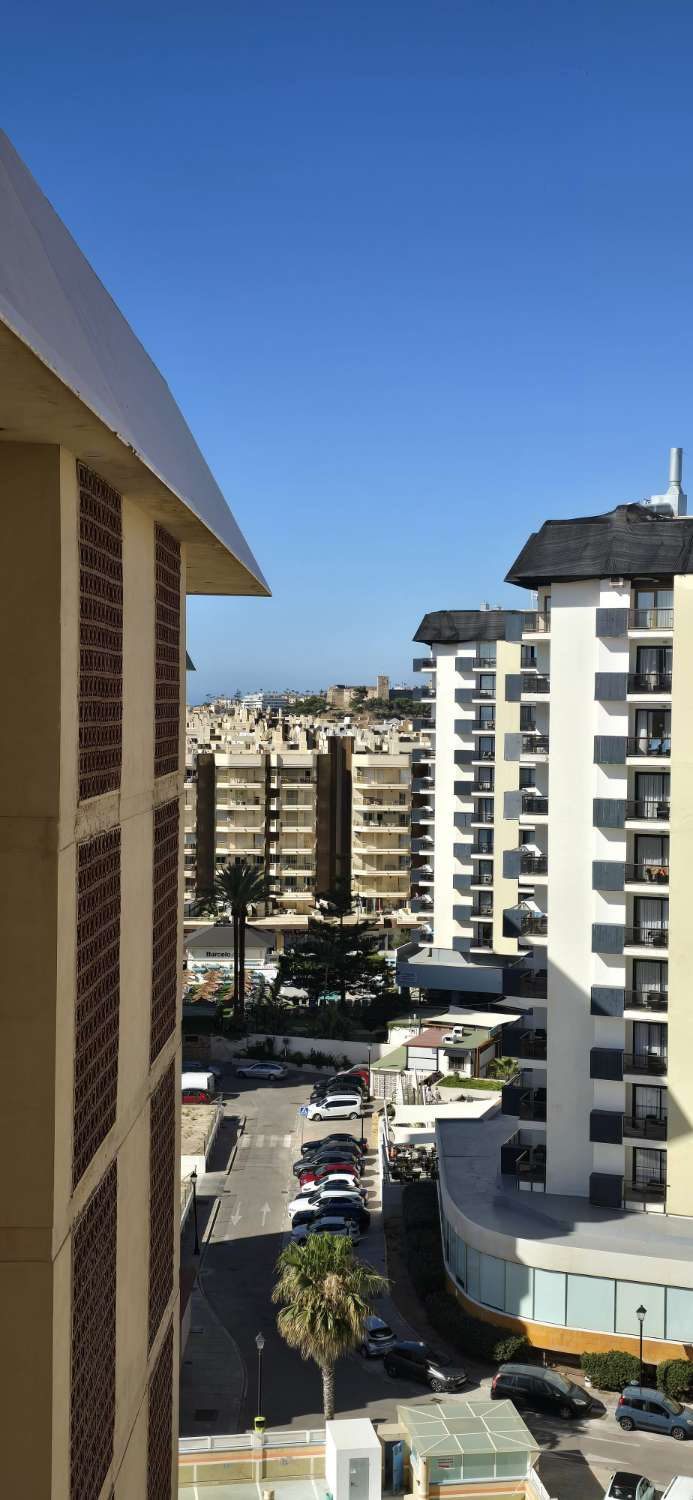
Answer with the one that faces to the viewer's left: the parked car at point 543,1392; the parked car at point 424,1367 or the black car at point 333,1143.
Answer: the black car

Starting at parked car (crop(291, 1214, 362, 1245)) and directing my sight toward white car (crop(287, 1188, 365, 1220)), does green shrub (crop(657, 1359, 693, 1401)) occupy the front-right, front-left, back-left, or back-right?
back-right

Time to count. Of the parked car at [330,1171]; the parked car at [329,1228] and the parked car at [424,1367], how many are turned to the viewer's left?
2

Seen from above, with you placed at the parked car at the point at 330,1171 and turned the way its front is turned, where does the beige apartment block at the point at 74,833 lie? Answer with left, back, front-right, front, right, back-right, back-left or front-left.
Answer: left

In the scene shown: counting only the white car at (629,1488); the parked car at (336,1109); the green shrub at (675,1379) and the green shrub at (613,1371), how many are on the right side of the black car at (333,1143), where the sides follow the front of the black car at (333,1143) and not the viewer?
1

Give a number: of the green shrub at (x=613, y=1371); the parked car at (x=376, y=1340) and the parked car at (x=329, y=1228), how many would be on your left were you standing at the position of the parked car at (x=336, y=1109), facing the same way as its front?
3

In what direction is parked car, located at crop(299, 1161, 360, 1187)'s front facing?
to the viewer's left

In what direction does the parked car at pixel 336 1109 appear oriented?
to the viewer's left
